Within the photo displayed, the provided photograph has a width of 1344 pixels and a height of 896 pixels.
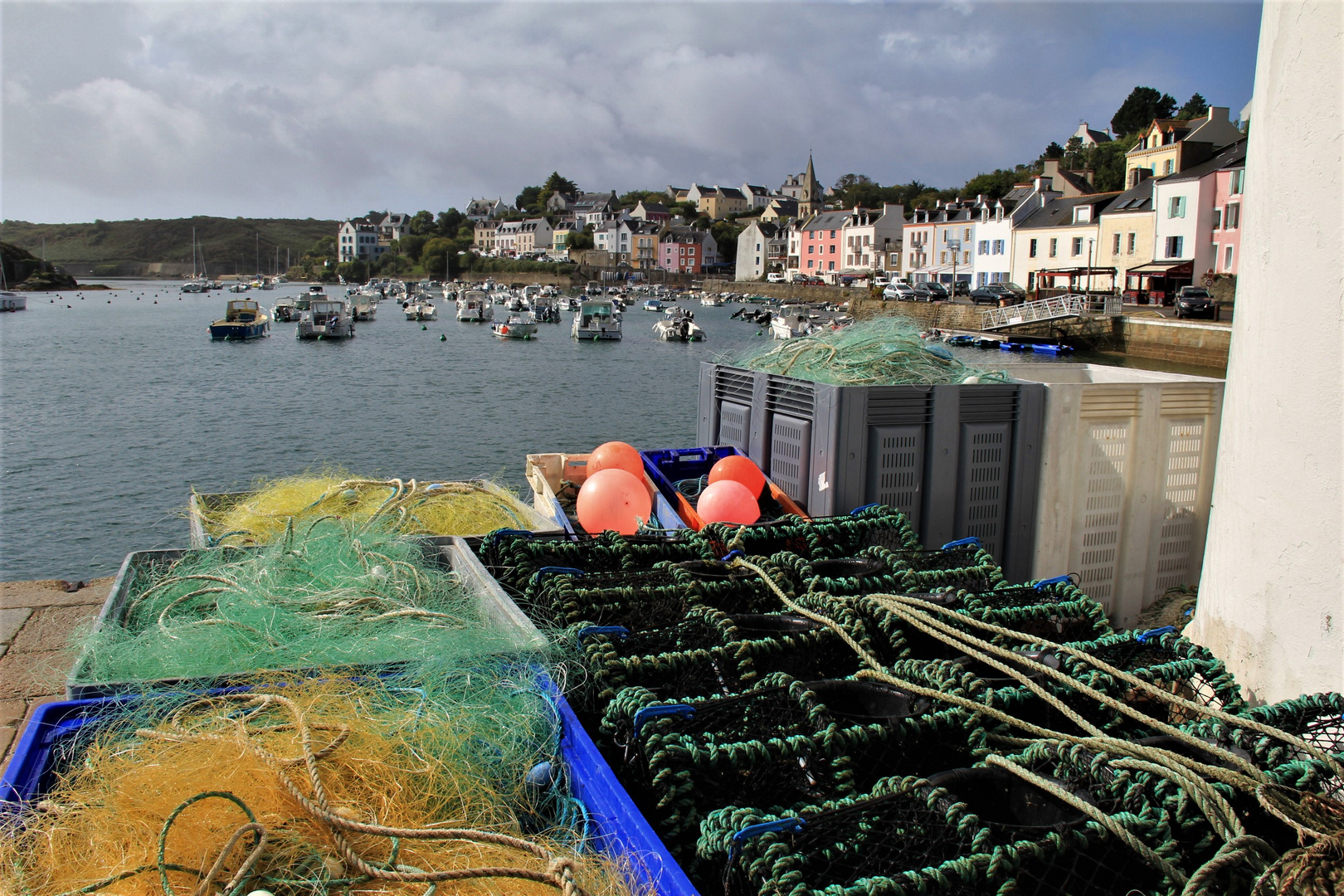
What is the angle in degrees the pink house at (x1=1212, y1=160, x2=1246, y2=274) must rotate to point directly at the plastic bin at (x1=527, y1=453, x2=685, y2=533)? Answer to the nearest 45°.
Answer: approximately 45° to its left

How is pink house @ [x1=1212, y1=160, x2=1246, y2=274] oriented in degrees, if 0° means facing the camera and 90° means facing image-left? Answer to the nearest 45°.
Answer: approximately 45°

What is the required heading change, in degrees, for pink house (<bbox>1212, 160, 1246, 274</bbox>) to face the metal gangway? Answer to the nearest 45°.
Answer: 0° — it already faces it

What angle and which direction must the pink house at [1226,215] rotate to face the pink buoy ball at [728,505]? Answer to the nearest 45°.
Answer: approximately 45° to its left

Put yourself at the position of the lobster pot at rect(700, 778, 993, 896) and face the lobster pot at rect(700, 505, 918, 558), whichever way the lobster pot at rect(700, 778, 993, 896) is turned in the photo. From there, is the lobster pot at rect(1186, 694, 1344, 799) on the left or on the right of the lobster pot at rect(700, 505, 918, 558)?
right
